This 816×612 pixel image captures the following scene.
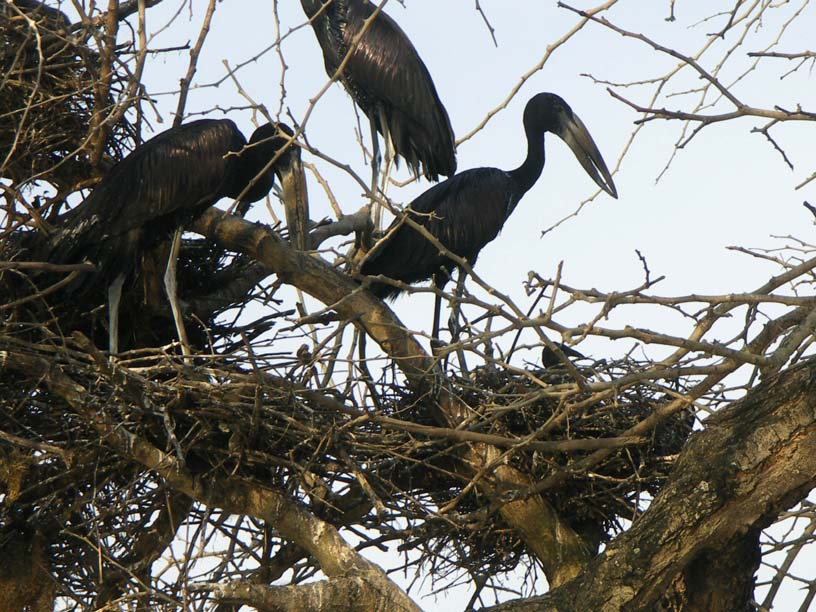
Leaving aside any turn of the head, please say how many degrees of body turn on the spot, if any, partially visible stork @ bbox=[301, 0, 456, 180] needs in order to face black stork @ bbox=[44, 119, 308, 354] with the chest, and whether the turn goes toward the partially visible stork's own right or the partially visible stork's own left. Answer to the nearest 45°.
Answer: approximately 45° to the partially visible stork's own left

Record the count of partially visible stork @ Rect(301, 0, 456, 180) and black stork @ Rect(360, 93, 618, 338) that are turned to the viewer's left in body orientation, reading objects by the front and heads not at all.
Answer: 1

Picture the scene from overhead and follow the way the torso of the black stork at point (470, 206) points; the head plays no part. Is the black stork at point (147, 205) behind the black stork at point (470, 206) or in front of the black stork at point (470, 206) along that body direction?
behind

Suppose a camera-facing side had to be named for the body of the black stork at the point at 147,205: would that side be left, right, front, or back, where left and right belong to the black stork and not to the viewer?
right

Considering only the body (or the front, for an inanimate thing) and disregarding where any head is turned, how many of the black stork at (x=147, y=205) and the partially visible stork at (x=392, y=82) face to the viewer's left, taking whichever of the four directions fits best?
1

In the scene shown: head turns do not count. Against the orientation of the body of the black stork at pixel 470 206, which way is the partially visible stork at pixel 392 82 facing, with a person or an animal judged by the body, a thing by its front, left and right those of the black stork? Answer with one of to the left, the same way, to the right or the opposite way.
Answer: the opposite way

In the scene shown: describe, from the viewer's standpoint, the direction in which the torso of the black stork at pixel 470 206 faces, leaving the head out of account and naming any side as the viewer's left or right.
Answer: facing to the right of the viewer

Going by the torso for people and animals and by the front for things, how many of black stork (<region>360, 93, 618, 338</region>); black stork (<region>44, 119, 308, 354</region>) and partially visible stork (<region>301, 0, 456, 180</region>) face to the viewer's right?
2

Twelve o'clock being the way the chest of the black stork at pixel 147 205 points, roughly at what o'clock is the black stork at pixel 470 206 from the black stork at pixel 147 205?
the black stork at pixel 470 206 is roughly at 11 o'clock from the black stork at pixel 147 205.

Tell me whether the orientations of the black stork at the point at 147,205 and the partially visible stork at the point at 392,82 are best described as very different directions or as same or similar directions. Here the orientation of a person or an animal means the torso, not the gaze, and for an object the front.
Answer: very different directions

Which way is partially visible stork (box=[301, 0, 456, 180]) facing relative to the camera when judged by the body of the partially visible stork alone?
to the viewer's left
